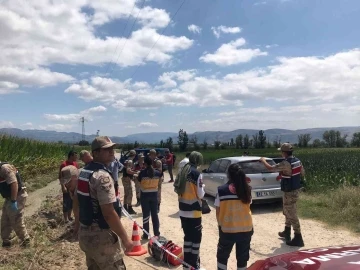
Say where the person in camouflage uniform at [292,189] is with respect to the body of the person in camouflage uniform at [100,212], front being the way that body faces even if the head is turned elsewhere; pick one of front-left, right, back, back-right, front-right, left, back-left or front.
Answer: front

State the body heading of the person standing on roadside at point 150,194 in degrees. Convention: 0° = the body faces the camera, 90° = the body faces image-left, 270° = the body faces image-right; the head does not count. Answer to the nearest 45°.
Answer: approximately 180°

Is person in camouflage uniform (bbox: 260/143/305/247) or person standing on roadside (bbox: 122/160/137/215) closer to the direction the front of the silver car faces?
the person standing on roadside

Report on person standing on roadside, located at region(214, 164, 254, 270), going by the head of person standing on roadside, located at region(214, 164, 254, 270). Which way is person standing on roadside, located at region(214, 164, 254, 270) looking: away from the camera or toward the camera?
away from the camera

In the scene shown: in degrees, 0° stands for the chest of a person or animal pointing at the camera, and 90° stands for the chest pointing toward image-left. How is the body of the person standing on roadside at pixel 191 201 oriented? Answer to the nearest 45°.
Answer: approximately 225°

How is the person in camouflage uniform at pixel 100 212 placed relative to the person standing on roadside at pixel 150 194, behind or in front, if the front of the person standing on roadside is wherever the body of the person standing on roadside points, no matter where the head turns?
behind

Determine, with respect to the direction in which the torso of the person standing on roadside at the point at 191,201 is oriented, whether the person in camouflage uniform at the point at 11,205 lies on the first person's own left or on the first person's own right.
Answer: on the first person's own left

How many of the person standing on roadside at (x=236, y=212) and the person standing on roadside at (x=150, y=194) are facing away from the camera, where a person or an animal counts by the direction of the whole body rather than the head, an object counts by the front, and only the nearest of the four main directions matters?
2

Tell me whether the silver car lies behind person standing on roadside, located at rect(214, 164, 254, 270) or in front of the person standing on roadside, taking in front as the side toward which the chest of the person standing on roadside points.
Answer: in front

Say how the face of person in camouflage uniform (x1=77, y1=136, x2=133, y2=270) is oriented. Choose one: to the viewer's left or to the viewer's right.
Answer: to the viewer's right

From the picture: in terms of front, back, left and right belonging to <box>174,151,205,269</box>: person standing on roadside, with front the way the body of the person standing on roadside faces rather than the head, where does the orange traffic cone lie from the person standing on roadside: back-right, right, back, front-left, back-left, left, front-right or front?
left

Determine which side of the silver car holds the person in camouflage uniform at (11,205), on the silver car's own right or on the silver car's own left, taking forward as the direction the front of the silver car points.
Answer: on the silver car's own left

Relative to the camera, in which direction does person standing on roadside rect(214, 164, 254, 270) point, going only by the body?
away from the camera
